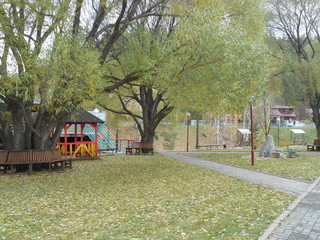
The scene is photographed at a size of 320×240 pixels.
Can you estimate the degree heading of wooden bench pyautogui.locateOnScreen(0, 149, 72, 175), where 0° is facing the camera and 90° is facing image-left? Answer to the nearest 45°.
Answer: approximately 0°

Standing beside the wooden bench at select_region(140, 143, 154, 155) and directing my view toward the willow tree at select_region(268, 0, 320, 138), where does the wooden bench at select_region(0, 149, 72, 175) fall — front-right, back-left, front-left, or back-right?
back-right

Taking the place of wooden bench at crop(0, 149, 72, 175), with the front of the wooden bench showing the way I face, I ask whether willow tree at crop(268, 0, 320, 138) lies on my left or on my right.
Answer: on my left

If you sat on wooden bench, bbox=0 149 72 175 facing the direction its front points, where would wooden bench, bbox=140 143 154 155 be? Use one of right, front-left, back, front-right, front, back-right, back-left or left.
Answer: back-left

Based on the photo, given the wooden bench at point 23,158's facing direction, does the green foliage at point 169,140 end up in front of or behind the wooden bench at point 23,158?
behind
